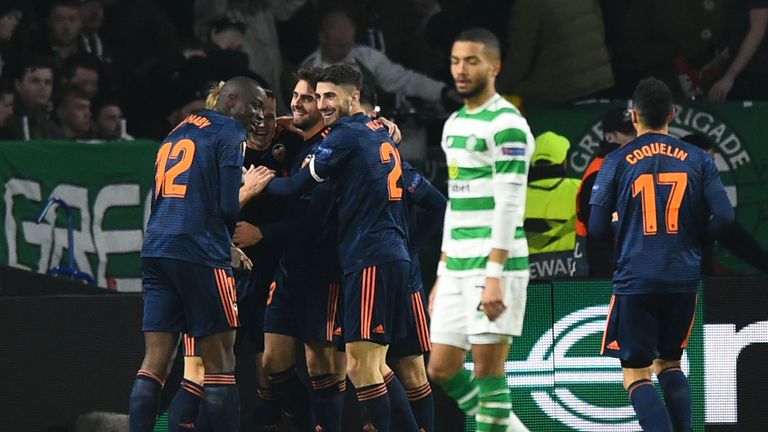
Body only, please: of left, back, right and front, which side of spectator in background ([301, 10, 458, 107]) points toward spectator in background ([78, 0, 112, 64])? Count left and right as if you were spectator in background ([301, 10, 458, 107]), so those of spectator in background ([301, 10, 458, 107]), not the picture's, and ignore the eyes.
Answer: right

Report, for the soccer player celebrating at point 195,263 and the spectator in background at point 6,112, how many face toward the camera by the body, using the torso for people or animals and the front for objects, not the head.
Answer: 1

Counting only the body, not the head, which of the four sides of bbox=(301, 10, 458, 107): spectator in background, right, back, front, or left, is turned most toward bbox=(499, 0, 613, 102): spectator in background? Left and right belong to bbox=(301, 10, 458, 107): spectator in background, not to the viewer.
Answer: left

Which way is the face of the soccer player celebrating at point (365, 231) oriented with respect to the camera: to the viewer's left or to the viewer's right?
to the viewer's left

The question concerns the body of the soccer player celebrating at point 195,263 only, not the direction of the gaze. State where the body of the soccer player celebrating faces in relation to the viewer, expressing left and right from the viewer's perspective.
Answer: facing away from the viewer and to the right of the viewer

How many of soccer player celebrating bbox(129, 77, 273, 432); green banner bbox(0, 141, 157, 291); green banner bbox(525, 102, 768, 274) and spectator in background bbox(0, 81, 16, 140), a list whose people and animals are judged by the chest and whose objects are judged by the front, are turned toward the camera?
3
